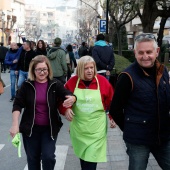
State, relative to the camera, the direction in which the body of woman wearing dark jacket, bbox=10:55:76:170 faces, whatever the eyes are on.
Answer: toward the camera

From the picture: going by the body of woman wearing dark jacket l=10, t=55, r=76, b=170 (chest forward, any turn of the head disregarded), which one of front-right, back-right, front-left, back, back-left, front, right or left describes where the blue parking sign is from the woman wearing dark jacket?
back

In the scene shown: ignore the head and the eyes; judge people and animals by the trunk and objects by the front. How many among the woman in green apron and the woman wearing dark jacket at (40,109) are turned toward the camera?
2

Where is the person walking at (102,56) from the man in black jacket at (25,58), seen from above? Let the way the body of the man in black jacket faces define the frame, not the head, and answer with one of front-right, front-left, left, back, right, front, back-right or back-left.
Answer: left

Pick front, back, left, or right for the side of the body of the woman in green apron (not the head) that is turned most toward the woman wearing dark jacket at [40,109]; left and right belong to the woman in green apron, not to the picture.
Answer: right

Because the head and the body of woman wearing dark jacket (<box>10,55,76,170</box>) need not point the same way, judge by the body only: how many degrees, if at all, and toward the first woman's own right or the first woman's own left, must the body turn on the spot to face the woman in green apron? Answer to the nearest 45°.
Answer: approximately 90° to the first woman's own left

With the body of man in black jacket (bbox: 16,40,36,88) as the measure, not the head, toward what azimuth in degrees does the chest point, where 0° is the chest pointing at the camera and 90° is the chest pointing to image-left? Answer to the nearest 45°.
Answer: approximately 45°

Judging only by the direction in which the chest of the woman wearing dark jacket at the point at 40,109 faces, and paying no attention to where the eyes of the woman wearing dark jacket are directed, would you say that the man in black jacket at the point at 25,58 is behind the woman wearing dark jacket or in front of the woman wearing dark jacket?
behind

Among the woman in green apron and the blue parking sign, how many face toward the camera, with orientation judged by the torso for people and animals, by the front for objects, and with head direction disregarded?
2

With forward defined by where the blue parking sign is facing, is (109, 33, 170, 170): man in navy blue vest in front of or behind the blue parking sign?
in front

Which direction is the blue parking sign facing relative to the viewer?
toward the camera

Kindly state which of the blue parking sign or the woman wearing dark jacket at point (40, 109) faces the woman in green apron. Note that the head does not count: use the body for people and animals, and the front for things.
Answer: the blue parking sign

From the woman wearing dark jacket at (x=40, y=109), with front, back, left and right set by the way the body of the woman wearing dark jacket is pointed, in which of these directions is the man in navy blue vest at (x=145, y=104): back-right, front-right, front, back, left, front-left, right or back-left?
front-left

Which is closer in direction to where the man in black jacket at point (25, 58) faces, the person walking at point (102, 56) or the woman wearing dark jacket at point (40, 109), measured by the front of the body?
the woman wearing dark jacket

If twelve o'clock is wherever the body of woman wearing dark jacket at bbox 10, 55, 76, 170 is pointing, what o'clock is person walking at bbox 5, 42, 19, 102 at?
The person walking is roughly at 6 o'clock from the woman wearing dark jacket.

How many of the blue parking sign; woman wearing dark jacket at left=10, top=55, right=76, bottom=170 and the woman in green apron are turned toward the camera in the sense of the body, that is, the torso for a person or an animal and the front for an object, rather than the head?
3
